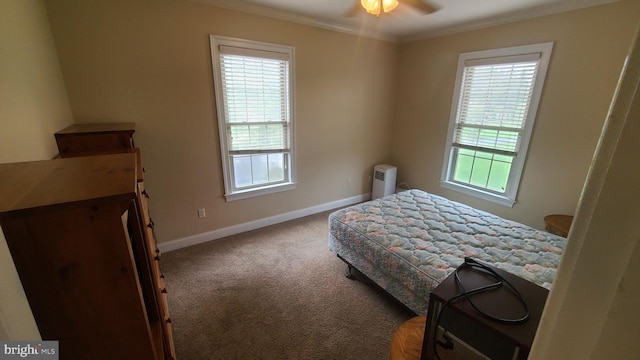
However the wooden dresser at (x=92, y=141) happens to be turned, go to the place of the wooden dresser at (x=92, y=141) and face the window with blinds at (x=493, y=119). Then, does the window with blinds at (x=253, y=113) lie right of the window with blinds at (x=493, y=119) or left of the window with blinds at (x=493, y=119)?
left

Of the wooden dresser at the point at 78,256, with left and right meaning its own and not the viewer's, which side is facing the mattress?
front

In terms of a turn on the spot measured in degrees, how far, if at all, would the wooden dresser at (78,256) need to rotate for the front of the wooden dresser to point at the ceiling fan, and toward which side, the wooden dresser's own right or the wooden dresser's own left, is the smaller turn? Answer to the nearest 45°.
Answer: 0° — it already faces it

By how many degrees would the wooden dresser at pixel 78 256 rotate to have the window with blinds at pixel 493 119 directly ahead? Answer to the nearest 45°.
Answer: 0° — it already faces it

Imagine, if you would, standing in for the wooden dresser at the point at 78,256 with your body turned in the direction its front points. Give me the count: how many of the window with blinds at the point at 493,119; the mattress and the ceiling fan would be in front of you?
3

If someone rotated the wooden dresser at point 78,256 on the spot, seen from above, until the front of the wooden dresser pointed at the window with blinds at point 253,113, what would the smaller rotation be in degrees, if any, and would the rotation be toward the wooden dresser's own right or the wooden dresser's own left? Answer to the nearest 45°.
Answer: approximately 45° to the wooden dresser's own left

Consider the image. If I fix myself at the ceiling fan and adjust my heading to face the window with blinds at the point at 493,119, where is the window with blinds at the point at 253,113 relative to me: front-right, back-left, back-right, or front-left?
back-left

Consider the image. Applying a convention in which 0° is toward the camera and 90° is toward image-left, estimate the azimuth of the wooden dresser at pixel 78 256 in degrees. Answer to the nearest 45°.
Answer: approximately 270°

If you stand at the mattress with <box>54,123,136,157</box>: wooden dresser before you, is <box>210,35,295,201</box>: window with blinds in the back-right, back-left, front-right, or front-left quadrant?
front-right
